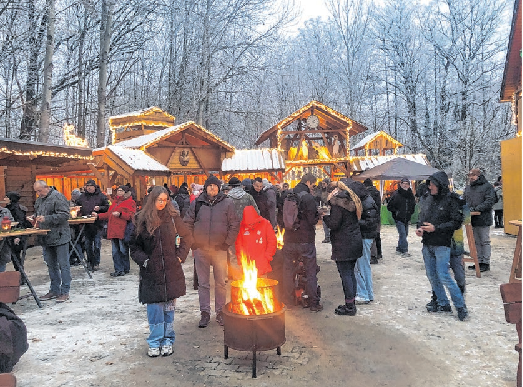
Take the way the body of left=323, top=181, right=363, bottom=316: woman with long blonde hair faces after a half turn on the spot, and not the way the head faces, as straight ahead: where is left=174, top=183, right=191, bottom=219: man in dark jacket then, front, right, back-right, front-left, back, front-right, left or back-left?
back-left

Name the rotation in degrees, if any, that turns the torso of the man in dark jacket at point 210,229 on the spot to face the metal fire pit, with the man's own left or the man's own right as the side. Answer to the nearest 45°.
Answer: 0° — they already face it

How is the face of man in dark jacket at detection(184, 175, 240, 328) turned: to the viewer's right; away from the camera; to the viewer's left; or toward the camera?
toward the camera

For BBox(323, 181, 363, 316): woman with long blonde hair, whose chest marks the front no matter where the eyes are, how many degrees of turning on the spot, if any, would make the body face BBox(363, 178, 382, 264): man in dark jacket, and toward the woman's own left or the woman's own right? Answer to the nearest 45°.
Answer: approximately 90° to the woman's own right

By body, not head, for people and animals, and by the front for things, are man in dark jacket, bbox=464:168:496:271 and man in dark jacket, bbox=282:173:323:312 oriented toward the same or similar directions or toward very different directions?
very different directions

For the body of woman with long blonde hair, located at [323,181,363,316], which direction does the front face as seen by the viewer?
to the viewer's left

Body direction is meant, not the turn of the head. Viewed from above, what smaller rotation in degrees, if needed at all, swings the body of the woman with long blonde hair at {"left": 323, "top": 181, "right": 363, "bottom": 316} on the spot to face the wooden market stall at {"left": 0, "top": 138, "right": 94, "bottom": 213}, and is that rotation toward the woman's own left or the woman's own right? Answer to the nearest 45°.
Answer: approximately 45° to the woman's own right

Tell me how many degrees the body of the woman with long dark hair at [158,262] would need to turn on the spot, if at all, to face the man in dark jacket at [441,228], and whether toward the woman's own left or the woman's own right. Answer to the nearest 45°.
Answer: approximately 90° to the woman's own left

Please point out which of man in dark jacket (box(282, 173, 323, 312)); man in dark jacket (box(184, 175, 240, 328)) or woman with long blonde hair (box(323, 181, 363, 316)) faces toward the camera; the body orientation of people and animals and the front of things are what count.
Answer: man in dark jacket (box(184, 175, 240, 328))

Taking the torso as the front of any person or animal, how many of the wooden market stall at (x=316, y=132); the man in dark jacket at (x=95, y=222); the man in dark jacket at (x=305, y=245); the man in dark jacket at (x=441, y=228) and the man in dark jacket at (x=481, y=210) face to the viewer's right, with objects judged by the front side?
1

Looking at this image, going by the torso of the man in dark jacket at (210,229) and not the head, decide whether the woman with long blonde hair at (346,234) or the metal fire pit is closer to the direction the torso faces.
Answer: the metal fire pit

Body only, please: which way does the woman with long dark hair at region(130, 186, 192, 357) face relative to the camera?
toward the camera

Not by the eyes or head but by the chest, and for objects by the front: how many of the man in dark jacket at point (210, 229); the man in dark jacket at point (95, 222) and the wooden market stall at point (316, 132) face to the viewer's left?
0

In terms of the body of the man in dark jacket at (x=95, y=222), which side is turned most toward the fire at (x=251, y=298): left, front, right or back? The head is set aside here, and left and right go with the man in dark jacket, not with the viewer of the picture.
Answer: front

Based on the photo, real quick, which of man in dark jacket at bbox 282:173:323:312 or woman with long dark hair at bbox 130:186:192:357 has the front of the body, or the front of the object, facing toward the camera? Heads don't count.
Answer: the woman with long dark hair

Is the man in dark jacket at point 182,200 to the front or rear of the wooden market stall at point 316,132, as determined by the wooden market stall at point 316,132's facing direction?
to the front

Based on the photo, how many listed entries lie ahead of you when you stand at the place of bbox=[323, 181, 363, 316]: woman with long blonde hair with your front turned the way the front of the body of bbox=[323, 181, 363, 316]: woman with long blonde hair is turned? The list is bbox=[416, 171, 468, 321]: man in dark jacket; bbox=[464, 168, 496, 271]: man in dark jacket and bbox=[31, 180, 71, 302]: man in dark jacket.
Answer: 1

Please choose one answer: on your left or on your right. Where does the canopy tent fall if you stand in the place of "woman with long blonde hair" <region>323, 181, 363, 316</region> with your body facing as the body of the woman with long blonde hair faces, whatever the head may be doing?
on your right
